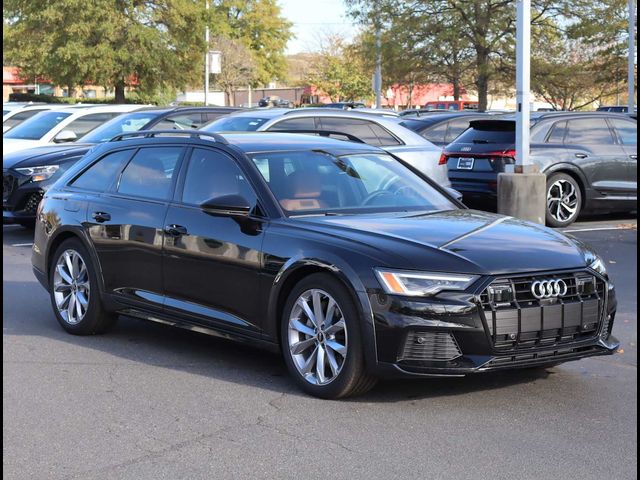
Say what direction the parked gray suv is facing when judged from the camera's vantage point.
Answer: facing away from the viewer and to the right of the viewer

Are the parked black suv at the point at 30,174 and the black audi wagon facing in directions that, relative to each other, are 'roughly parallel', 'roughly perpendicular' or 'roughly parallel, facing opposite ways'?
roughly perpendicular

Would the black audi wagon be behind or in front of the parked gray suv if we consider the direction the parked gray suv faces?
behind

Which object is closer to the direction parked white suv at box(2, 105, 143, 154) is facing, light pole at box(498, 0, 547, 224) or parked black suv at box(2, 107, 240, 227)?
the parked black suv

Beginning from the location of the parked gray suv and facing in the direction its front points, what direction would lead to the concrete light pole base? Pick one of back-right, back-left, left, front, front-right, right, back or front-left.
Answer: back-right

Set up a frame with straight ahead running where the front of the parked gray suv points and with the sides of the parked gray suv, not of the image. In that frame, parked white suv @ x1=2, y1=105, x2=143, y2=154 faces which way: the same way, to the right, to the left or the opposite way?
the opposite way

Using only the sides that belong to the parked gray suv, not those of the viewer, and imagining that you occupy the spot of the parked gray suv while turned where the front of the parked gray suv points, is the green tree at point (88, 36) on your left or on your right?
on your left

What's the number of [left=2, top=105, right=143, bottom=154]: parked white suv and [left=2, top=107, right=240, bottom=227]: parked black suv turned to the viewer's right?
0
